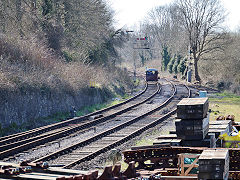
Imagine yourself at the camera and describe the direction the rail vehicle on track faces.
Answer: facing the viewer

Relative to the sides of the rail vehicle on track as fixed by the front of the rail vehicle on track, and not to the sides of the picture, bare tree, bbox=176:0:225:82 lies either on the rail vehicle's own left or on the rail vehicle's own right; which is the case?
on the rail vehicle's own left

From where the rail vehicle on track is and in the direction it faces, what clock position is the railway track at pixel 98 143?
The railway track is roughly at 12 o'clock from the rail vehicle on track.

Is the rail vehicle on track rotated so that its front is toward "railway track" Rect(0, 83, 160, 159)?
yes
